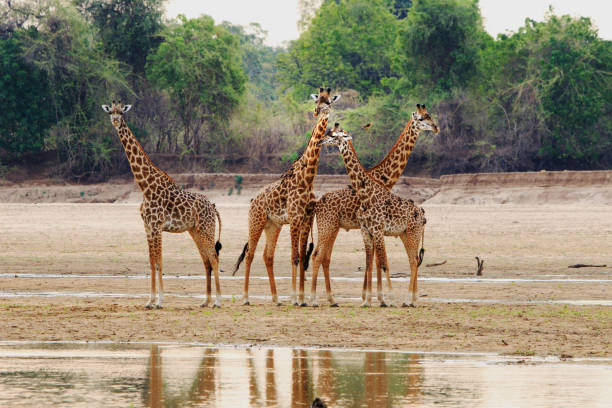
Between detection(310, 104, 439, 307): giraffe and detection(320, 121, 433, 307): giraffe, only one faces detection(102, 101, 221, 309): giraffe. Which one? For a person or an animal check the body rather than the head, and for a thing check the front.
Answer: detection(320, 121, 433, 307): giraffe

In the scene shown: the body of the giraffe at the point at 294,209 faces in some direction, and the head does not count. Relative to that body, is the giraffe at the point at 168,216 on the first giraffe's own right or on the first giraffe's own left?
on the first giraffe's own right

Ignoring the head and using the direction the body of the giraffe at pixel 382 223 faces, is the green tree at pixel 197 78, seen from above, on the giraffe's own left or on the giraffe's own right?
on the giraffe's own right

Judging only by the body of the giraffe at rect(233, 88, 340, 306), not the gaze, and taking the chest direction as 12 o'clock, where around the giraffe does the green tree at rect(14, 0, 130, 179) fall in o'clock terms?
The green tree is roughly at 7 o'clock from the giraffe.

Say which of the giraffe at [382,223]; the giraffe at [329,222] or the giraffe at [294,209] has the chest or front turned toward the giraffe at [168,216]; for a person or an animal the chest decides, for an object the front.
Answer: the giraffe at [382,223]

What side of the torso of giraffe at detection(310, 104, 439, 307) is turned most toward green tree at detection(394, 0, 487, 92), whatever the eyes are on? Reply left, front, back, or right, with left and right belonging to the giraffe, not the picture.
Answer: left

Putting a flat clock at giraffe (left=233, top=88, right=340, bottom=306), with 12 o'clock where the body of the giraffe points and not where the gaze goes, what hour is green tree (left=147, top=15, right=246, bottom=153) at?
The green tree is roughly at 7 o'clock from the giraffe.

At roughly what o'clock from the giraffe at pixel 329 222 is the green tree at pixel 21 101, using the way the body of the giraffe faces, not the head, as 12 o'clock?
The green tree is roughly at 8 o'clock from the giraffe.

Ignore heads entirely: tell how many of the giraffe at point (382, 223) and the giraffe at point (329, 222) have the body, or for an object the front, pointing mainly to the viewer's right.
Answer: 1

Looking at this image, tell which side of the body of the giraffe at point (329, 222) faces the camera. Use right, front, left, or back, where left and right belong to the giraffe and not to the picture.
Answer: right

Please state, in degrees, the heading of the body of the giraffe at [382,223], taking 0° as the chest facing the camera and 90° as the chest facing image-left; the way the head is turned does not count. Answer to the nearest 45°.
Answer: approximately 90°
